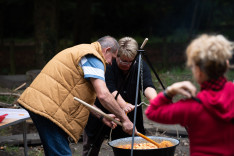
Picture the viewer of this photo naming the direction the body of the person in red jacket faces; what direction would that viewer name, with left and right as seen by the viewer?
facing away from the viewer and to the left of the viewer

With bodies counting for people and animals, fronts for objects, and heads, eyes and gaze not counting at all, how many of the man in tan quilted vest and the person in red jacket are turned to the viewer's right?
1

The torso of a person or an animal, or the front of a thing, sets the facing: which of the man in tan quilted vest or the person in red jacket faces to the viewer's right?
the man in tan quilted vest

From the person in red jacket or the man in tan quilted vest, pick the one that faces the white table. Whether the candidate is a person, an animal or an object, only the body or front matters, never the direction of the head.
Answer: the person in red jacket

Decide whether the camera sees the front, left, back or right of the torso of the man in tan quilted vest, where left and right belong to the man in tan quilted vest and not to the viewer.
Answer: right

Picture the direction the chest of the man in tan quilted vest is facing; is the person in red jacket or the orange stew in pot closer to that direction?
the orange stew in pot

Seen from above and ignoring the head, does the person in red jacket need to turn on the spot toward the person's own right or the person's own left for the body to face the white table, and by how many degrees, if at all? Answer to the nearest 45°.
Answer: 0° — they already face it

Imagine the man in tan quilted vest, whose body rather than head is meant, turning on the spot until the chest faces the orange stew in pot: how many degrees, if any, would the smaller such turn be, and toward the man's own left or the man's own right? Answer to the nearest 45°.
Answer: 0° — they already face it

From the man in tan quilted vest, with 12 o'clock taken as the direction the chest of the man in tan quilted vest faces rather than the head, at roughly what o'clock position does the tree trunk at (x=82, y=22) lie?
The tree trunk is roughly at 9 o'clock from the man in tan quilted vest.

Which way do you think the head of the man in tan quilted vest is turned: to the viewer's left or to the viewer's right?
to the viewer's right

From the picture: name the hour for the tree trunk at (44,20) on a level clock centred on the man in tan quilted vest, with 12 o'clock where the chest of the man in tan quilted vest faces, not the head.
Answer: The tree trunk is roughly at 9 o'clock from the man in tan quilted vest.

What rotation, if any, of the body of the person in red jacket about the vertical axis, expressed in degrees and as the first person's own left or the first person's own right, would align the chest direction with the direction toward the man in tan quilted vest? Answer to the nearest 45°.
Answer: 0° — they already face them

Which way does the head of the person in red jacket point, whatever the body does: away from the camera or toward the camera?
away from the camera

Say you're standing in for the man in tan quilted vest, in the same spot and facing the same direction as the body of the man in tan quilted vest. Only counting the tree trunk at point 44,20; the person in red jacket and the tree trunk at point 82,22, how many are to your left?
2
